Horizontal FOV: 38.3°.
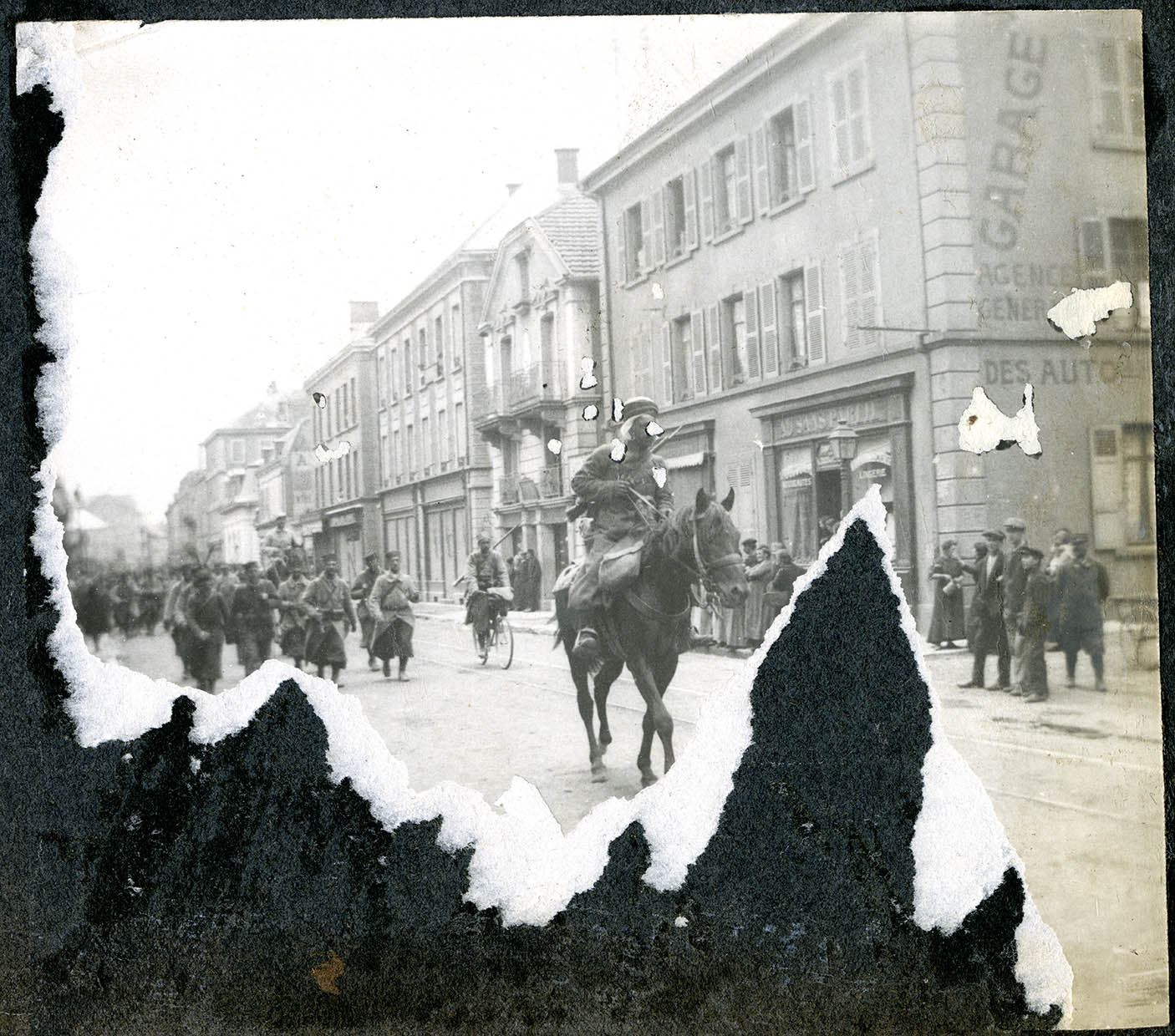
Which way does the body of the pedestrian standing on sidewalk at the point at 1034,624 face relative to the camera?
to the viewer's left
